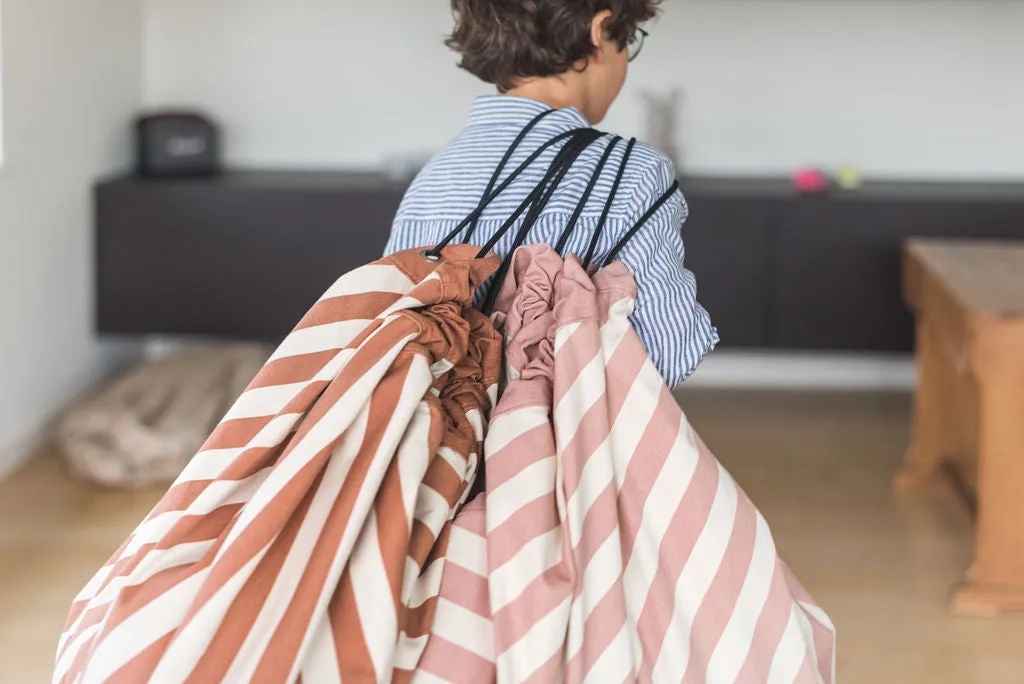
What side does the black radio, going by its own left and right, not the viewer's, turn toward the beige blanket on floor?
front

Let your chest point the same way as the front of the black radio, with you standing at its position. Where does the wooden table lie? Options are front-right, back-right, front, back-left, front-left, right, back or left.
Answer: front-left

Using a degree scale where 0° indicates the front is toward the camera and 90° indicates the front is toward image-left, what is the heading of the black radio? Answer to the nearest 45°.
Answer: approximately 0°

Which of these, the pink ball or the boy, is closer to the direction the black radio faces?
the boy

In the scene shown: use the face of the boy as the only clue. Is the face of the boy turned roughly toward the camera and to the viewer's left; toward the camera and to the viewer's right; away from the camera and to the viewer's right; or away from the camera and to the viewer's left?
away from the camera and to the viewer's right

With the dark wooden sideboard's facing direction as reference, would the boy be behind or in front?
in front

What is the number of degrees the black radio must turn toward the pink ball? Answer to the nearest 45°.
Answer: approximately 90° to its left

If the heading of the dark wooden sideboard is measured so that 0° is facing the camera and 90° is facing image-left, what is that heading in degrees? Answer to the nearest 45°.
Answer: approximately 0°
